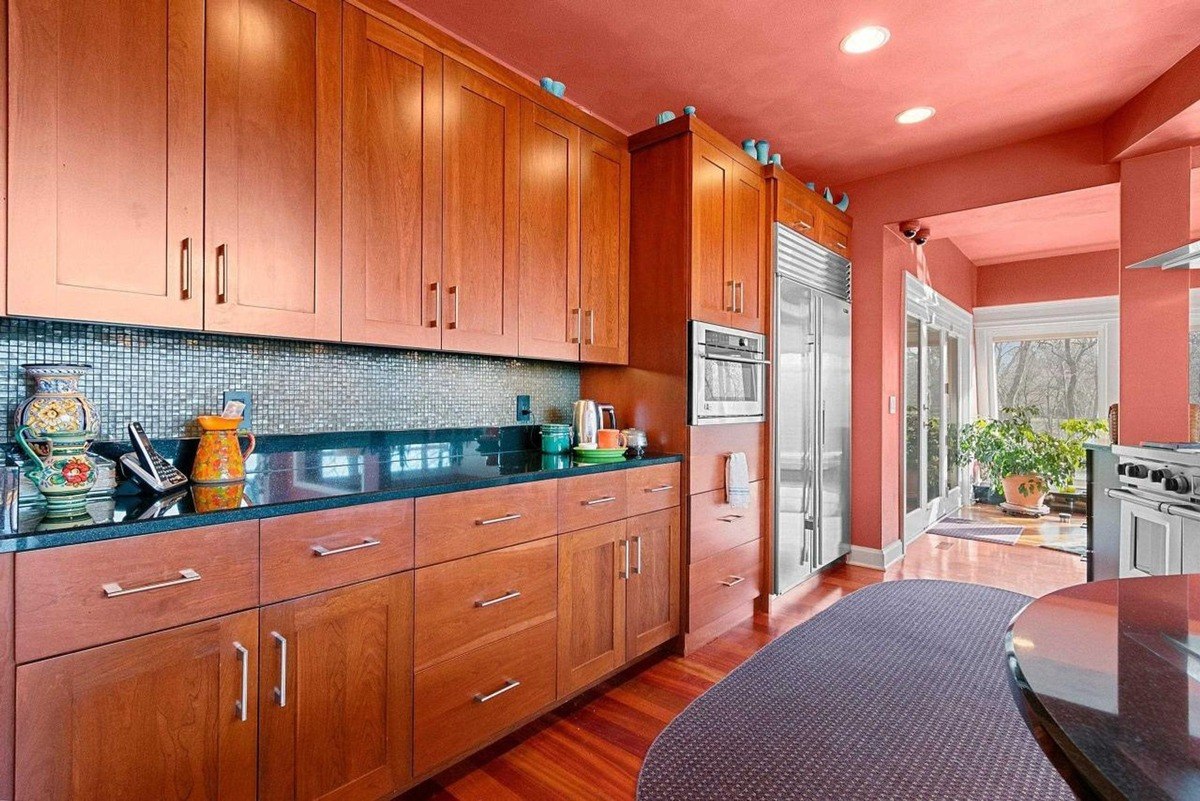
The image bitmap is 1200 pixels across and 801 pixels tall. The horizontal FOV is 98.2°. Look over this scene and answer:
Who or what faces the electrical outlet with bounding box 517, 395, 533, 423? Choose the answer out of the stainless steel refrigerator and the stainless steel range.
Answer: the stainless steel range

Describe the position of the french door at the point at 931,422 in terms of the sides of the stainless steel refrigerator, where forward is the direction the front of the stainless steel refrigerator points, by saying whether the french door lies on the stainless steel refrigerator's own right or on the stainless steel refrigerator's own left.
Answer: on the stainless steel refrigerator's own left

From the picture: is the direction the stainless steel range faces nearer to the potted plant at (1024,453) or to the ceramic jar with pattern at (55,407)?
the ceramic jar with pattern

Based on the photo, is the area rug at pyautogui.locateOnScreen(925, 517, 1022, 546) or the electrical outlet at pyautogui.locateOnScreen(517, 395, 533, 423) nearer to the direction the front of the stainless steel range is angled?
the electrical outlet

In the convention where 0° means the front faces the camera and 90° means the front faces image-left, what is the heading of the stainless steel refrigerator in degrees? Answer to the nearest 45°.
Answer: approximately 315°

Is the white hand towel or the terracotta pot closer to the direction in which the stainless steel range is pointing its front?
the white hand towel

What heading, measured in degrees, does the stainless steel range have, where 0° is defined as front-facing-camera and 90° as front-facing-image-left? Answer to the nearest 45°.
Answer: approximately 45°

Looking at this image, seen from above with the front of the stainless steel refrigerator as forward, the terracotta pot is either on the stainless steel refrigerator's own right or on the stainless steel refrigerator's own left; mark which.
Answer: on the stainless steel refrigerator's own left

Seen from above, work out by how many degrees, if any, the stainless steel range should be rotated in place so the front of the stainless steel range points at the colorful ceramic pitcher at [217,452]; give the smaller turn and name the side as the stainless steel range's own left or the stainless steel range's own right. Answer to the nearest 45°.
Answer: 0° — it already faces it

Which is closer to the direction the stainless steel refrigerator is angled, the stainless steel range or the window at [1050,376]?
the stainless steel range

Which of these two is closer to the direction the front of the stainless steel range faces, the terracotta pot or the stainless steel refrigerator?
the stainless steel refrigerator

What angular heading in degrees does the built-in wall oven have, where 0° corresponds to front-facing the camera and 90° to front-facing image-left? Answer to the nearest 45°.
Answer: approximately 315°

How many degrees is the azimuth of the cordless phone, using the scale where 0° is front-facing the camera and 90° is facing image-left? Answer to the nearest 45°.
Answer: approximately 315°

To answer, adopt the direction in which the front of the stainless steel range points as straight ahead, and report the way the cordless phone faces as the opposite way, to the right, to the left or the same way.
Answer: the opposite way

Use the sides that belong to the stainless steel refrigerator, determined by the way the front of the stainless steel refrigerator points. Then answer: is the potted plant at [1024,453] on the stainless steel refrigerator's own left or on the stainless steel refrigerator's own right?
on the stainless steel refrigerator's own left
